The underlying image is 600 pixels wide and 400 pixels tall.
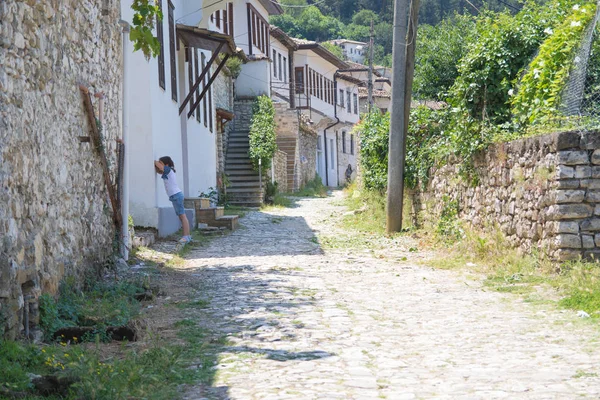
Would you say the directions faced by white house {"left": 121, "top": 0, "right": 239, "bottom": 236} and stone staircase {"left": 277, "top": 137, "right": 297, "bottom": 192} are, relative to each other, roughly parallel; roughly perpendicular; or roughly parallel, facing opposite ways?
roughly perpendicular

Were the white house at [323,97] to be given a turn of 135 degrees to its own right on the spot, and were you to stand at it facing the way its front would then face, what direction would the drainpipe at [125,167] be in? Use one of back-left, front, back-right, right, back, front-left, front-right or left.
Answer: left

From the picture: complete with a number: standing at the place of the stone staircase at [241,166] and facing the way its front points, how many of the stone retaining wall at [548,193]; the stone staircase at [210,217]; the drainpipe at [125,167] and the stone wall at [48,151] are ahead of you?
4

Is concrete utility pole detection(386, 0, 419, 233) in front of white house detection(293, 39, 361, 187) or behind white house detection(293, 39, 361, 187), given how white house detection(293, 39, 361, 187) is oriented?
in front

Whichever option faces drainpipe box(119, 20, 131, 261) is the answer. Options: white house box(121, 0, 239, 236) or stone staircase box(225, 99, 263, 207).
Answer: the stone staircase

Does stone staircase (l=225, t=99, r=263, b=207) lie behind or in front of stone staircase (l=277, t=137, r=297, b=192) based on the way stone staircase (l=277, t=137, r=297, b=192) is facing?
in front

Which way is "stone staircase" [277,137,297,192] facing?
toward the camera

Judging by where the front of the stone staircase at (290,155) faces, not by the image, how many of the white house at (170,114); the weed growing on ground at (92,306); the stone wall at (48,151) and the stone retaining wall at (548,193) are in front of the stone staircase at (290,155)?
4

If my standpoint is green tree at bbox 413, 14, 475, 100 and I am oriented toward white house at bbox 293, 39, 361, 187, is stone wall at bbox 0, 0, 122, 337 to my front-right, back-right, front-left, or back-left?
back-left

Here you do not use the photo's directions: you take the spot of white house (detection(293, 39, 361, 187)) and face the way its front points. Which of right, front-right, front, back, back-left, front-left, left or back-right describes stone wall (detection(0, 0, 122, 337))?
front-right

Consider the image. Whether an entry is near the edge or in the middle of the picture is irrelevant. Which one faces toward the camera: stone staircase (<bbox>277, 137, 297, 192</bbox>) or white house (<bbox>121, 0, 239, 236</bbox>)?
the stone staircase

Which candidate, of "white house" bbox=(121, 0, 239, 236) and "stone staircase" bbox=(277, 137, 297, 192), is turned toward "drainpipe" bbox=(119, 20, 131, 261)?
the stone staircase

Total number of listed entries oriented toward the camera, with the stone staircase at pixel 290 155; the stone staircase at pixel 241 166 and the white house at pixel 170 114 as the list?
2

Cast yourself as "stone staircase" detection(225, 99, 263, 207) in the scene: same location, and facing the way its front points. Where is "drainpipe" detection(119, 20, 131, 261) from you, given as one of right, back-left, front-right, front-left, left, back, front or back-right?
front

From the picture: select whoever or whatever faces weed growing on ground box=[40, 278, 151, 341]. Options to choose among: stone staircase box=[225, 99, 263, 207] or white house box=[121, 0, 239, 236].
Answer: the stone staircase

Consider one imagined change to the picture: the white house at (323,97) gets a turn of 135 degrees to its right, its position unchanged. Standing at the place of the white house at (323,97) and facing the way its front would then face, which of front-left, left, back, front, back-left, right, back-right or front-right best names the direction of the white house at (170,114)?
left

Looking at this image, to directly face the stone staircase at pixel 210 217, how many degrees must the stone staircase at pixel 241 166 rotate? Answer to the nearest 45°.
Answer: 0° — it already faces it

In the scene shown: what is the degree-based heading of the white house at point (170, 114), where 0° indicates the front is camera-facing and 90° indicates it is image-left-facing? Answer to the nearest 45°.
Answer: approximately 270°
